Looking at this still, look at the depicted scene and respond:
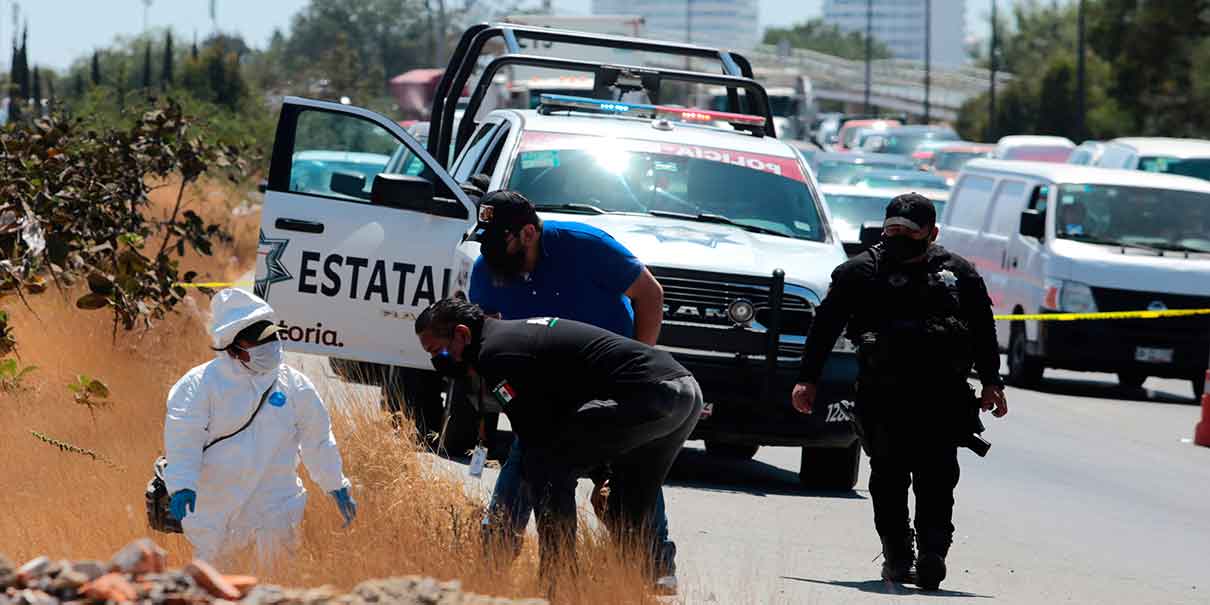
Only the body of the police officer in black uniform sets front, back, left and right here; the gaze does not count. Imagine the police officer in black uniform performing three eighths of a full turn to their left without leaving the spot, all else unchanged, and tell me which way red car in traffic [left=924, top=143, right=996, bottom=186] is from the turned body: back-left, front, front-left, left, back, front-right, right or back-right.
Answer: front-left

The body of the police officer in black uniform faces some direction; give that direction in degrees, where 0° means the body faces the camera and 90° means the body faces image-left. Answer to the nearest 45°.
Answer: approximately 0°

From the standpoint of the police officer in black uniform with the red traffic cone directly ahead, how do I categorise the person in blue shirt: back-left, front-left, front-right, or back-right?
back-left

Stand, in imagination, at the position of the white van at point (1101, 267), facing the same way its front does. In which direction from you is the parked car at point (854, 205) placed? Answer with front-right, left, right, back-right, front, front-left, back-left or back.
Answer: back

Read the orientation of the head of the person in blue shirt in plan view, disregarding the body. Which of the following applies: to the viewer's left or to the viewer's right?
to the viewer's left

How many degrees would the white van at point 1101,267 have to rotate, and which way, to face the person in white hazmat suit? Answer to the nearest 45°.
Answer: approximately 45° to its right

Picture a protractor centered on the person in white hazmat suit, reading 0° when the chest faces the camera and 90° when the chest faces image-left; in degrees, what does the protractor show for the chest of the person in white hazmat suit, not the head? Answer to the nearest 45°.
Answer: approximately 315°

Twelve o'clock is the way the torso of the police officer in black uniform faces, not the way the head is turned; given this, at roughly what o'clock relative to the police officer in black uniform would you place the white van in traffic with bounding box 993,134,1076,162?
The white van in traffic is roughly at 6 o'clock from the police officer in black uniform.
